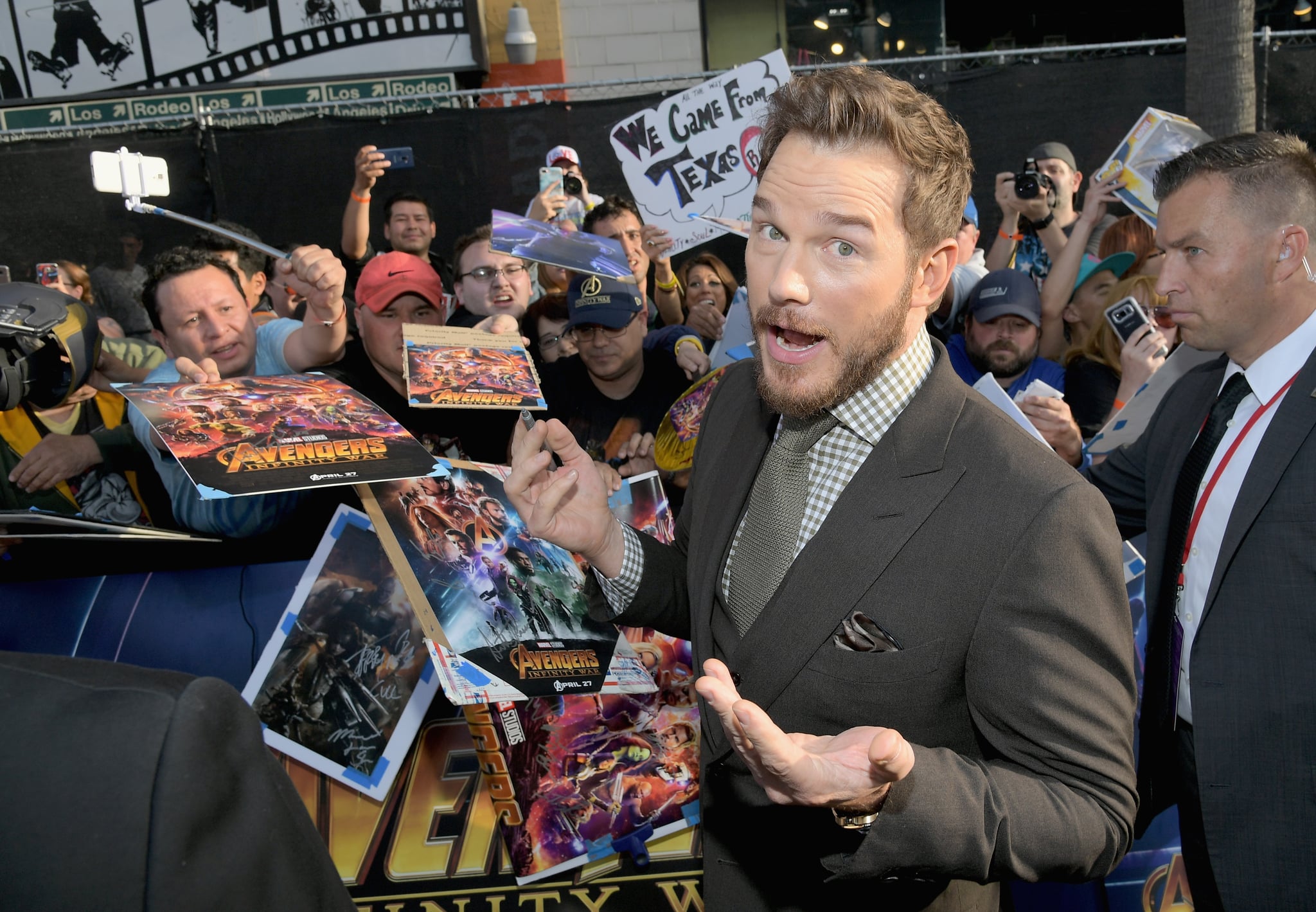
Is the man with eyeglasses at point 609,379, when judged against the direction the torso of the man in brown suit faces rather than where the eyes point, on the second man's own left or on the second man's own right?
on the second man's own right

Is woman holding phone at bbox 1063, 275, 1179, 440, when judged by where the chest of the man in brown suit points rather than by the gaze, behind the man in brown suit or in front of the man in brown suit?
behind

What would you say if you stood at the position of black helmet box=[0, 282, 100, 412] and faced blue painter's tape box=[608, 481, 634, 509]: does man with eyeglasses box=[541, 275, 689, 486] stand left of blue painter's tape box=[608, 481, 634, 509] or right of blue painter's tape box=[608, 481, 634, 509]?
left

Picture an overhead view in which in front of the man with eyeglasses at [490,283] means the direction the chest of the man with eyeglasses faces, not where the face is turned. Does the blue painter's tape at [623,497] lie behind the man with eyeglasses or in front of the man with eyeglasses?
in front

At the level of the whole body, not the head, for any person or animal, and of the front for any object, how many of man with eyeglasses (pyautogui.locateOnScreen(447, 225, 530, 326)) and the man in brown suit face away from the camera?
0

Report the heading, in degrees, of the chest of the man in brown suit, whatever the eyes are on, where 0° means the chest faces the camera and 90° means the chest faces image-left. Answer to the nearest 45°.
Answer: approximately 45°

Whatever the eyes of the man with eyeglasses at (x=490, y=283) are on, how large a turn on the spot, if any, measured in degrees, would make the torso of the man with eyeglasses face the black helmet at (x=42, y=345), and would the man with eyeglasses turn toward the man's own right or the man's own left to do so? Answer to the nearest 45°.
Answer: approximately 90° to the man's own right

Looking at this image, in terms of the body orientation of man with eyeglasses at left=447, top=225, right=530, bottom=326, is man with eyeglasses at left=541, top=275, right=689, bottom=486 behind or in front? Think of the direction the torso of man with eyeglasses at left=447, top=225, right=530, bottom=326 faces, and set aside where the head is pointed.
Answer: in front
